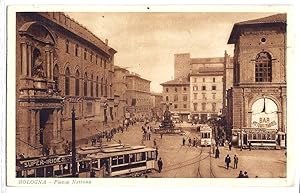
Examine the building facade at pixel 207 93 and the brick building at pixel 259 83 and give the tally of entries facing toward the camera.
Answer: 2

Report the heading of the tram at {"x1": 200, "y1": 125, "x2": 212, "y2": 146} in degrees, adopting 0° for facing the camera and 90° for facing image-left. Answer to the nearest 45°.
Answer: approximately 0°

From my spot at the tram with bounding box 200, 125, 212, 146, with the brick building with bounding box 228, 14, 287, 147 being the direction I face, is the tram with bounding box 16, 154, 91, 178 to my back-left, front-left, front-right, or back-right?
back-right

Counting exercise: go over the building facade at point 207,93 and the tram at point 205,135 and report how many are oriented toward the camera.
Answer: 2

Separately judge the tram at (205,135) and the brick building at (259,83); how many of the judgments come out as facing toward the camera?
2
